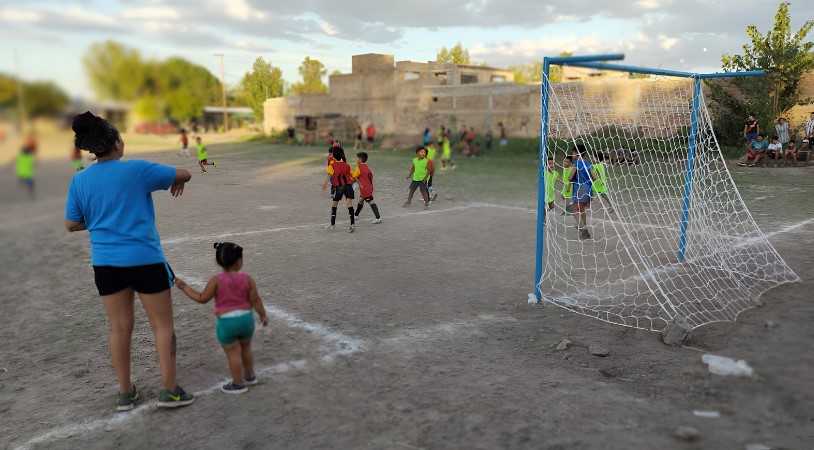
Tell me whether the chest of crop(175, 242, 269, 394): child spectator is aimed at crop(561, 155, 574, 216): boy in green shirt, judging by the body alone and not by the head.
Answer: no

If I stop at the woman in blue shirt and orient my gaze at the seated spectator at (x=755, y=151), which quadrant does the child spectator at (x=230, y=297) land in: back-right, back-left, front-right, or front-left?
front-right

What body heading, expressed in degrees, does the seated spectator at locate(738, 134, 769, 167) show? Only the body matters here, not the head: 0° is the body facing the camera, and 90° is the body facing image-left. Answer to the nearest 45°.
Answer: approximately 45°

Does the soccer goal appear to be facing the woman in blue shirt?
no

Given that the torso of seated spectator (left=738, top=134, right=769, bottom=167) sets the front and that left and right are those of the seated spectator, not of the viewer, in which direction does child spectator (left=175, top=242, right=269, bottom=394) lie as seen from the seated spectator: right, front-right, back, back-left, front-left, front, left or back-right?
front-left

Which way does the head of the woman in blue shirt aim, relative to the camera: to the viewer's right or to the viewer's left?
to the viewer's right

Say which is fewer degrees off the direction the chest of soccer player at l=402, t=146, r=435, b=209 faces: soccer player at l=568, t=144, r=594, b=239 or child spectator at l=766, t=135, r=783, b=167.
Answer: the soccer player

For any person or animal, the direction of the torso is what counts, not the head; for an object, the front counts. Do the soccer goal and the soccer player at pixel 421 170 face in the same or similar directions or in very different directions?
very different directions

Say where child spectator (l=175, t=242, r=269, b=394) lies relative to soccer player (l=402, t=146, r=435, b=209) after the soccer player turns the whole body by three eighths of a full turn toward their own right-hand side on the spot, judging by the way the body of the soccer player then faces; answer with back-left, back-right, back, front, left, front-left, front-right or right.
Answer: back-left

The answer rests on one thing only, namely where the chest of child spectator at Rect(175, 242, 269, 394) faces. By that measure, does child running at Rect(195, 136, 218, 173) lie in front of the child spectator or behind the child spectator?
in front

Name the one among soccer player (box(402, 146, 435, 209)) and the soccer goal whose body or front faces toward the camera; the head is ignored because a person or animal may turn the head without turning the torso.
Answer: the soccer player

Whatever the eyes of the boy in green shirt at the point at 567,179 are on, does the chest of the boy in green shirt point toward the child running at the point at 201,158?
no

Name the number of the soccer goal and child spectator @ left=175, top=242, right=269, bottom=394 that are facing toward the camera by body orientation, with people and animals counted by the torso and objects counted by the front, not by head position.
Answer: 0

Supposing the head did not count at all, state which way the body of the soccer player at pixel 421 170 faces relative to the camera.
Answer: toward the camera

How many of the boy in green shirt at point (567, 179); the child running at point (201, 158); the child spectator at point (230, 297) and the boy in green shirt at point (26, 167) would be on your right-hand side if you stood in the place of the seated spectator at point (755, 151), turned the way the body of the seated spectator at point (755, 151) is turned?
0

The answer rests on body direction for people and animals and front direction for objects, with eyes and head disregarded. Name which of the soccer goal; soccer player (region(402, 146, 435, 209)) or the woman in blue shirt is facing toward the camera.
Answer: the soccer player

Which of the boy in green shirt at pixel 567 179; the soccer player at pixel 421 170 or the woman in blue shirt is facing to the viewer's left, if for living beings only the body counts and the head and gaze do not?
the boy in green shirt
